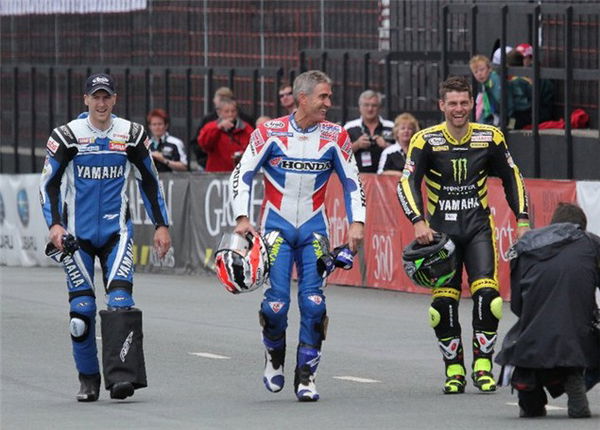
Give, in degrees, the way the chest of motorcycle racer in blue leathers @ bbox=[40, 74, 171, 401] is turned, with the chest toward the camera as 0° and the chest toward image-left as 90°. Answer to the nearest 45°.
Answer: approximately 0°

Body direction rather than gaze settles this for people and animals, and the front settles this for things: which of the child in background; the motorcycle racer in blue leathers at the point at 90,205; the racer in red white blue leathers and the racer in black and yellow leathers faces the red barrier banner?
the child in background

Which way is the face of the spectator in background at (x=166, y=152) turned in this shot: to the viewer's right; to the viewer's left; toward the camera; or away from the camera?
toward the camera

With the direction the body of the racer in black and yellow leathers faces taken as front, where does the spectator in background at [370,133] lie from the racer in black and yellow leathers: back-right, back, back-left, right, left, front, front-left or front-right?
back

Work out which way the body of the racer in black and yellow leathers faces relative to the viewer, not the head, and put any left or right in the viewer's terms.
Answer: facing the viewer

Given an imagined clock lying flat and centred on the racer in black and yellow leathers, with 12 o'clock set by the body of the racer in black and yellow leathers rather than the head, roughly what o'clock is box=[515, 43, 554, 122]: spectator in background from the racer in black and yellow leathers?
The spectator in background is roughly at 6 o'clock from the racer in black and yellow leathers.

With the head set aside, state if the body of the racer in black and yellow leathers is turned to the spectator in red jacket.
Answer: no

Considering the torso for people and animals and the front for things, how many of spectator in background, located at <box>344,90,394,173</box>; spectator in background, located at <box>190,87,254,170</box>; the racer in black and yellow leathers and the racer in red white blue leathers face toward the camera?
4

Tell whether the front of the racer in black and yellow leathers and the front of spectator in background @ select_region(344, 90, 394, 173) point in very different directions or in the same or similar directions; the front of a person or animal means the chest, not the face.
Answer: same or similar directions

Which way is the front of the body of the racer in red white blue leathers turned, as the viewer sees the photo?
toward the camera

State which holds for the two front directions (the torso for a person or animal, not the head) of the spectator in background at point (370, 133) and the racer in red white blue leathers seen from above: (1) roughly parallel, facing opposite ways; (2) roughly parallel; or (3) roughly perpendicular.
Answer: roughly parallel

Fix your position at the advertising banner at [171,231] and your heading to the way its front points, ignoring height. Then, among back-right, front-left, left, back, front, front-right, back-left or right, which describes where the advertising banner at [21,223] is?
back-right

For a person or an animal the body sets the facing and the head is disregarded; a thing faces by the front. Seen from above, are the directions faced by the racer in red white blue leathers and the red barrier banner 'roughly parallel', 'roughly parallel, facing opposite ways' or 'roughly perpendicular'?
roughly parallel

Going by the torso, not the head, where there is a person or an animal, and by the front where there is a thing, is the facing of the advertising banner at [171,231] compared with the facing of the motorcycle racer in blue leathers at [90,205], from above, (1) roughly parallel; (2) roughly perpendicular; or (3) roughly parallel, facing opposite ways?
roughly parallel

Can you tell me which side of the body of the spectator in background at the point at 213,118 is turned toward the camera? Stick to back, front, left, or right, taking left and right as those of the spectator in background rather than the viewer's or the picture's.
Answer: front

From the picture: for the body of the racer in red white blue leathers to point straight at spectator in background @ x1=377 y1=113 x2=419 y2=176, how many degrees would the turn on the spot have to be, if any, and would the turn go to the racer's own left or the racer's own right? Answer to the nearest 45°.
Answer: approximately 180°

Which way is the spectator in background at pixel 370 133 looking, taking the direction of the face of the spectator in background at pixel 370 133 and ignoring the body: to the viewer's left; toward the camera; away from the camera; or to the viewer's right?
toward the camera
